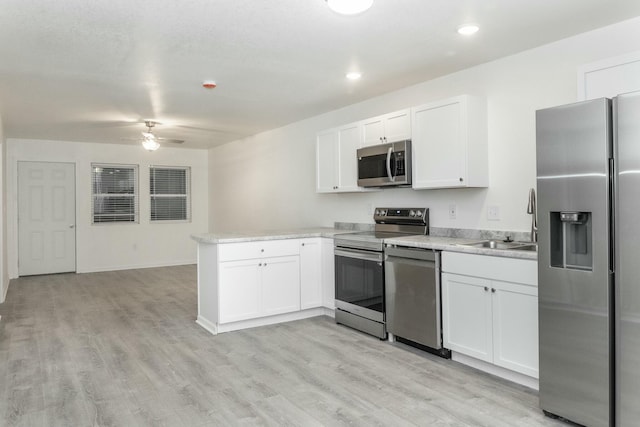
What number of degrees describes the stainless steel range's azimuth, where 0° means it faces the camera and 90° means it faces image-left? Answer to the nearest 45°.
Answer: approximately 45°

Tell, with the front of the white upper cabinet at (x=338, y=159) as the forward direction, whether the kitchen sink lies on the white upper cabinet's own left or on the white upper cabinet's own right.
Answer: on the white upper cabinet's own left

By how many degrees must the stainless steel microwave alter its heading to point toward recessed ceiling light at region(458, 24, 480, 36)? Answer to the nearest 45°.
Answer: approximately 90° to its left

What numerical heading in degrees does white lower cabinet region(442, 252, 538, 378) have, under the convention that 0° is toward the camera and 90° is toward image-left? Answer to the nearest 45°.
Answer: approximately 45°

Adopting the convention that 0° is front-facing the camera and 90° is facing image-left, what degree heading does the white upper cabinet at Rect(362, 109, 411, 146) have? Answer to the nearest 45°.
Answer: approximately 45°

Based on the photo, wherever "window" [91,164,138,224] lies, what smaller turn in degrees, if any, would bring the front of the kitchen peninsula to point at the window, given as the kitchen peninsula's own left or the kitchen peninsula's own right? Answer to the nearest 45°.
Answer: approximately 180°

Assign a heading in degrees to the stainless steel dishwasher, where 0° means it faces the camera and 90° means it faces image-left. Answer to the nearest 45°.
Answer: approximately 45°
